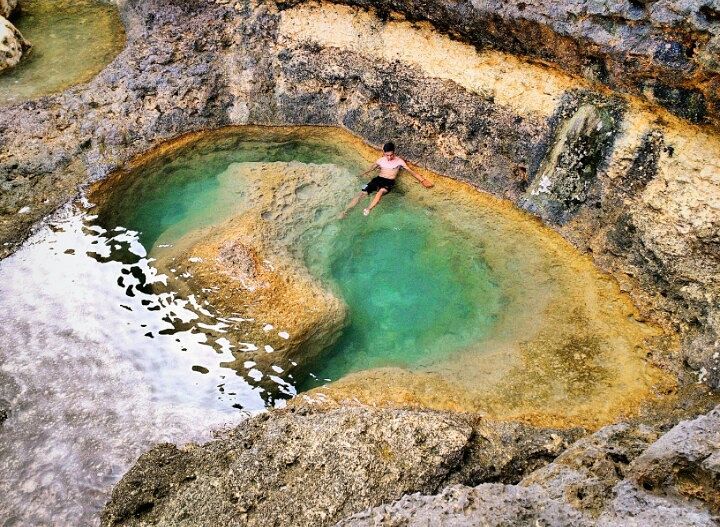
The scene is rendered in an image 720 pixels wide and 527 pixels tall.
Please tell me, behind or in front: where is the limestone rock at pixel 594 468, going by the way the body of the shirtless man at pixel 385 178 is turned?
in front

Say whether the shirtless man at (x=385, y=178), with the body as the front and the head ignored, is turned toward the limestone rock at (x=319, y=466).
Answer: yes

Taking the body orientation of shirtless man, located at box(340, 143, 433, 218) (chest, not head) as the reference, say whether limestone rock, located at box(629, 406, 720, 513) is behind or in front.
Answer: in front

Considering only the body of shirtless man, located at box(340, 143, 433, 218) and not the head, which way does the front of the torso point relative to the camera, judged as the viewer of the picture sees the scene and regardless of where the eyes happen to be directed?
toward the camera

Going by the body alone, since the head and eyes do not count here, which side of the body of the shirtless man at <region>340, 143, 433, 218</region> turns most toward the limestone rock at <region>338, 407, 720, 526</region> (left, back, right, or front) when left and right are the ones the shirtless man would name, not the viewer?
front

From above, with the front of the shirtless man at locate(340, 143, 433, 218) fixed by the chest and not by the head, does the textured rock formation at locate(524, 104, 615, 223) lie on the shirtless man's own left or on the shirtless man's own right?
on the shirtless man's own left

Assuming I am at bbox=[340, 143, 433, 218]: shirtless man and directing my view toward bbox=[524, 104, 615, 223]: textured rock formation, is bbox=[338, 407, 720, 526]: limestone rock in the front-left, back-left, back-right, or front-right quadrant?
front-right
